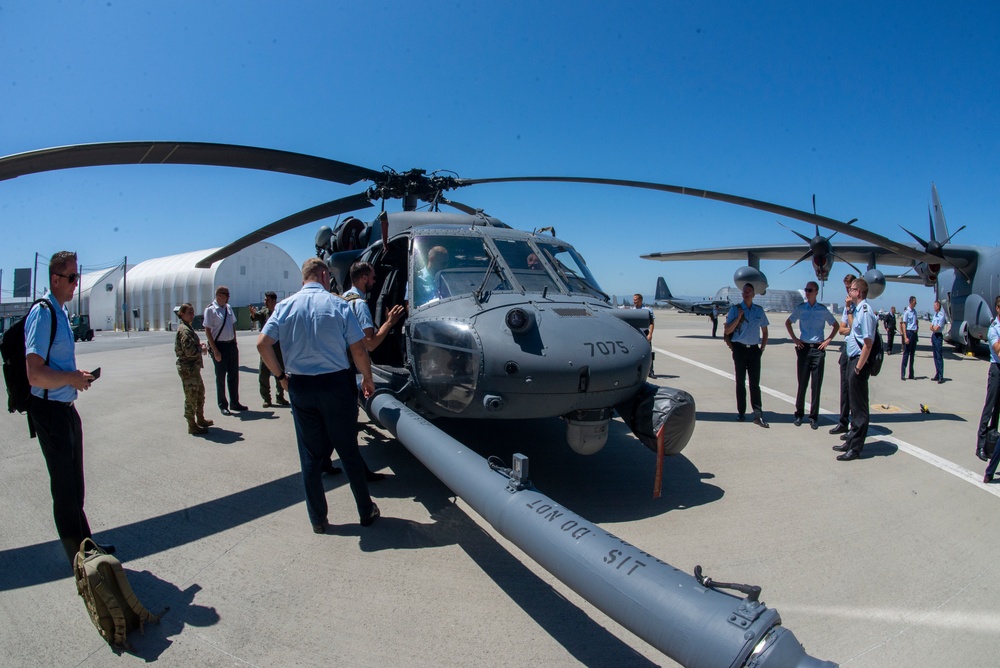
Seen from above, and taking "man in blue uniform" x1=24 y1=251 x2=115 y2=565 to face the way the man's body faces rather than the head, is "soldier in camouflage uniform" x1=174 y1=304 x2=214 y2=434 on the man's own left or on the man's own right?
on the man's own left

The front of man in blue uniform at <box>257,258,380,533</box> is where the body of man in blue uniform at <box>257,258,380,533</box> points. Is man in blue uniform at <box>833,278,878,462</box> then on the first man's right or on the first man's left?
on the first man's right

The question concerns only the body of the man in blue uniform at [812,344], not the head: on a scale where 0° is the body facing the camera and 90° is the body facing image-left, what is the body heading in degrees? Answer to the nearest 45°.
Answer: approximately 0°

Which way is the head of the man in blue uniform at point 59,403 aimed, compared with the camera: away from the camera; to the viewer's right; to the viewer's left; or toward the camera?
to the viewer's right

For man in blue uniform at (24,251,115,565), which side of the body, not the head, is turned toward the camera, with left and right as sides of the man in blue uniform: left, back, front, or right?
right

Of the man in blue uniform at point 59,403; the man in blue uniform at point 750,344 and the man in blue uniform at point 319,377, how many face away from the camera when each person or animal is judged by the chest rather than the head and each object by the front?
1

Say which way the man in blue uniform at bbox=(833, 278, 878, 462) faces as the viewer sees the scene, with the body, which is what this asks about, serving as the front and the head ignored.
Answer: to the viewer's left

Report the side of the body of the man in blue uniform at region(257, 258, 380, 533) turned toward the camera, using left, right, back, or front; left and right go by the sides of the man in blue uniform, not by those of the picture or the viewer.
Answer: back

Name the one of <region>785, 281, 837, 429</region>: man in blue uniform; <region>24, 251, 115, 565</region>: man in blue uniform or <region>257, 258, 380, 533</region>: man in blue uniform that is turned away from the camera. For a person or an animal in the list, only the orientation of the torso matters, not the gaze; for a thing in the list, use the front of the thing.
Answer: <region>257, 258, 380, 533</region>: man in blue uniform

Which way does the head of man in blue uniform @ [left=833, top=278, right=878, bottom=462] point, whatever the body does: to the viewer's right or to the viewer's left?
to the viewer's left
